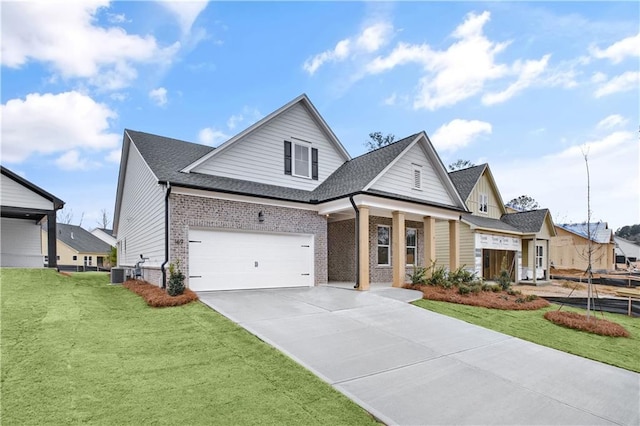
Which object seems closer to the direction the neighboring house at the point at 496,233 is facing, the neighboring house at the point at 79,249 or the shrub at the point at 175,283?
the shrub

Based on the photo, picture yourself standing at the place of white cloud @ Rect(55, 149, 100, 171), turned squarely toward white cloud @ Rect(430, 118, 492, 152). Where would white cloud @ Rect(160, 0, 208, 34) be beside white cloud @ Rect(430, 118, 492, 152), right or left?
right
